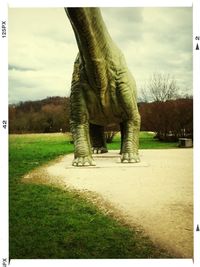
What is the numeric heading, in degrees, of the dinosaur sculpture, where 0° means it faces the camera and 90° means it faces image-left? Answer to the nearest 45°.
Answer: approximately 0°
